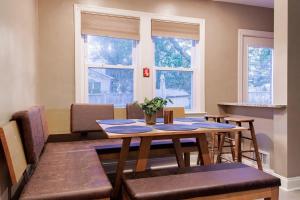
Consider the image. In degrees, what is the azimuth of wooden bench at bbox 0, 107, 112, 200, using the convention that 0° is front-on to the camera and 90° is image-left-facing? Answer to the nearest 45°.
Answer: approximately 270°

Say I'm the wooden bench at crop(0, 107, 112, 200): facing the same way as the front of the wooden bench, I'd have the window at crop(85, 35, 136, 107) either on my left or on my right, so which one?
on my left

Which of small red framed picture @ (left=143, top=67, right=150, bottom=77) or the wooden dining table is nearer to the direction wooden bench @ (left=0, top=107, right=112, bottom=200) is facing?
the wooden dining table

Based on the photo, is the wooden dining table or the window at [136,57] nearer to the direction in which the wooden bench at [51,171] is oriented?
the wooden dining table

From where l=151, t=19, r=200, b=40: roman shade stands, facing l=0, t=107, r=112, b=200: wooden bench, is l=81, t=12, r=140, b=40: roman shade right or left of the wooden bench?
right

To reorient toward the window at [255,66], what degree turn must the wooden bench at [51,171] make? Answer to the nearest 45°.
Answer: approximately 45° to its left

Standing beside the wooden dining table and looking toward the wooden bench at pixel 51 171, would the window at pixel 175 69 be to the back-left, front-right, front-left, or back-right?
back-right

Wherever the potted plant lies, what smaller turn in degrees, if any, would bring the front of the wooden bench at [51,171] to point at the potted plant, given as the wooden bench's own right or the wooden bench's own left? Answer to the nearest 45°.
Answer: approximately 45° to the wooden bench's own left

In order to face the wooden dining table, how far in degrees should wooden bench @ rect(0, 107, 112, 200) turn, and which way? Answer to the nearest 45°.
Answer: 0° — it already faces it

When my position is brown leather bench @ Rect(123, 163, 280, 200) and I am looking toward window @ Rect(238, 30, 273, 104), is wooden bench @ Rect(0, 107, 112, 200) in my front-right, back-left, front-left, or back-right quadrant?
back-left

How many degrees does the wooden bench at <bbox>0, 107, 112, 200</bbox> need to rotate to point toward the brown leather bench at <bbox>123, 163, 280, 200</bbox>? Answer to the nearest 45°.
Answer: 0° — it already faces it

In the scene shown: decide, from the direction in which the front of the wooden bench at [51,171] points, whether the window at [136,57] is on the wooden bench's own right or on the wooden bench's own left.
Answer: on the wooden bench's own left

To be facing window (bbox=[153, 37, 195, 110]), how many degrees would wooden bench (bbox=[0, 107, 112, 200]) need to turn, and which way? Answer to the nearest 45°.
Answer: approximately 45° to its left
